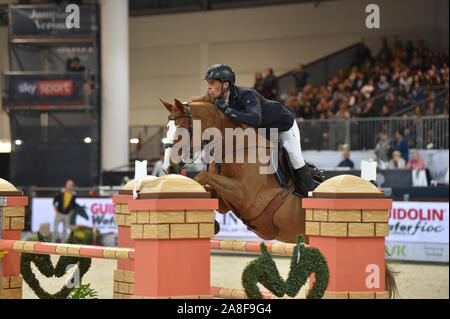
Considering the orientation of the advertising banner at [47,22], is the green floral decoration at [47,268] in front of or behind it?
in front

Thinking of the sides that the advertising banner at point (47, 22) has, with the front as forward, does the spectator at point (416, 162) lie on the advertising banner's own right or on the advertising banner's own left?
on the advertising banner's own left

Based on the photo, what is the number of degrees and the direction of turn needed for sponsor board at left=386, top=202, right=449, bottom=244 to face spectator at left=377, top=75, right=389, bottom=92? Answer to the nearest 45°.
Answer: approximately 180°

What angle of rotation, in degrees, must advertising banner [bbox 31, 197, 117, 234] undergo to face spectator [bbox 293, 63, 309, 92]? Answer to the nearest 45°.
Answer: approximately 135° to its left

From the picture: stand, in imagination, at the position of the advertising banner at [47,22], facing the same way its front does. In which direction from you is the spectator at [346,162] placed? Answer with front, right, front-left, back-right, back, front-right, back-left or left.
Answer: front-left

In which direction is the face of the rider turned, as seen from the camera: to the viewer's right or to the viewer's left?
to the viewer's left

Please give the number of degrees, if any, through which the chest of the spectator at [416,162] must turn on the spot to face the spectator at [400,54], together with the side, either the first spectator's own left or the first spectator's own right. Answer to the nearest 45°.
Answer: approximately 180°

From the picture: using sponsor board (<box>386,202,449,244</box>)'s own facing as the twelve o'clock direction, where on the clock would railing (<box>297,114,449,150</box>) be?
The railing is roughly at 5 o'clock from the sponsor board.

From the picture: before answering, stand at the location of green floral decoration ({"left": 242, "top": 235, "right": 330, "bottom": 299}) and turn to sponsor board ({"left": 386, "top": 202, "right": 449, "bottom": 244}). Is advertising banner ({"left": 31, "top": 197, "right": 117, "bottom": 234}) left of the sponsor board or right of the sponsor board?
left

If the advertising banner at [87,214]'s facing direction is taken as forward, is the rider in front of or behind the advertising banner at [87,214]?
in front

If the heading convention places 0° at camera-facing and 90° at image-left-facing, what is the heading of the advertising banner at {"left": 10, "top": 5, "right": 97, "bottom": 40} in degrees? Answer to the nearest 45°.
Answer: approximately 0°
